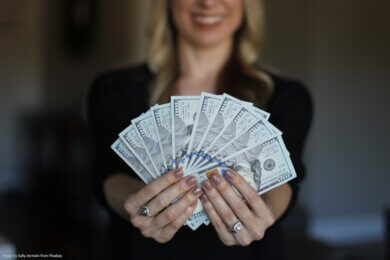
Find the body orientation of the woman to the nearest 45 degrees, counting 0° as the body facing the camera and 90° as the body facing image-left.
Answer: approximately 0°
